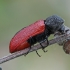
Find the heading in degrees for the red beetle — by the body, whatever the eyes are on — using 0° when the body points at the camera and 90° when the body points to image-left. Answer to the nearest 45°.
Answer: approximately 270°
